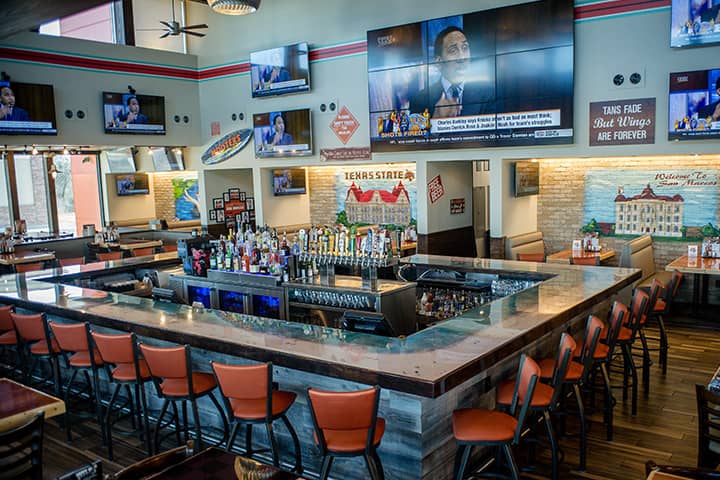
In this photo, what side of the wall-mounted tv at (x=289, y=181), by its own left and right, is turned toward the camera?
front

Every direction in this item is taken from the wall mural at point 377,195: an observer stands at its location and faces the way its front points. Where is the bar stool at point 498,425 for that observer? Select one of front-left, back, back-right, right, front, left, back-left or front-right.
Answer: front

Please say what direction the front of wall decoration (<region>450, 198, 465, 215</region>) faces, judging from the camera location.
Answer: facing the viewer

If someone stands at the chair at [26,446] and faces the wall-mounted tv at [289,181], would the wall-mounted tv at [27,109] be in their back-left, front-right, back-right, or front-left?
front-left

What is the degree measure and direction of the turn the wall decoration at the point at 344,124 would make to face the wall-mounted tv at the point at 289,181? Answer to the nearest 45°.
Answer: approximately 135° to its right

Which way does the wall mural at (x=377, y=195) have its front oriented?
toward the camera

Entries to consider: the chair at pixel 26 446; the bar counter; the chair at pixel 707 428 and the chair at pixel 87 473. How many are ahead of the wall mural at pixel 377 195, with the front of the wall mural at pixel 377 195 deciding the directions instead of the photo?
4

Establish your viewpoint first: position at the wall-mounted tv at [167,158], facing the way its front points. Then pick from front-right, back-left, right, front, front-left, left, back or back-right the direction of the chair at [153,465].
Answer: front-right

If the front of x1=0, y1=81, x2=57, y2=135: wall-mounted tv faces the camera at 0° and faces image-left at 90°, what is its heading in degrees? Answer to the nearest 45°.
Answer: approximately 315°

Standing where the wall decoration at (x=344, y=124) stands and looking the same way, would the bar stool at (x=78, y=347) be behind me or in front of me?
in front

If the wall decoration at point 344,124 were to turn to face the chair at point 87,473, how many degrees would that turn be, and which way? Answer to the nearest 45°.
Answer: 0° — it already faces it

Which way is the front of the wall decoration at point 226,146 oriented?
toward the camera

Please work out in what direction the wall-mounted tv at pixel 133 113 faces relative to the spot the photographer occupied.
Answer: facing the viewer and to the right of the viewer

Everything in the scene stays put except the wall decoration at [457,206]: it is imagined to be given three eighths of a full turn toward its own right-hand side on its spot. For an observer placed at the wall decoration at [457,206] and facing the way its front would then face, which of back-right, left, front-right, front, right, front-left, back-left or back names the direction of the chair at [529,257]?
back
